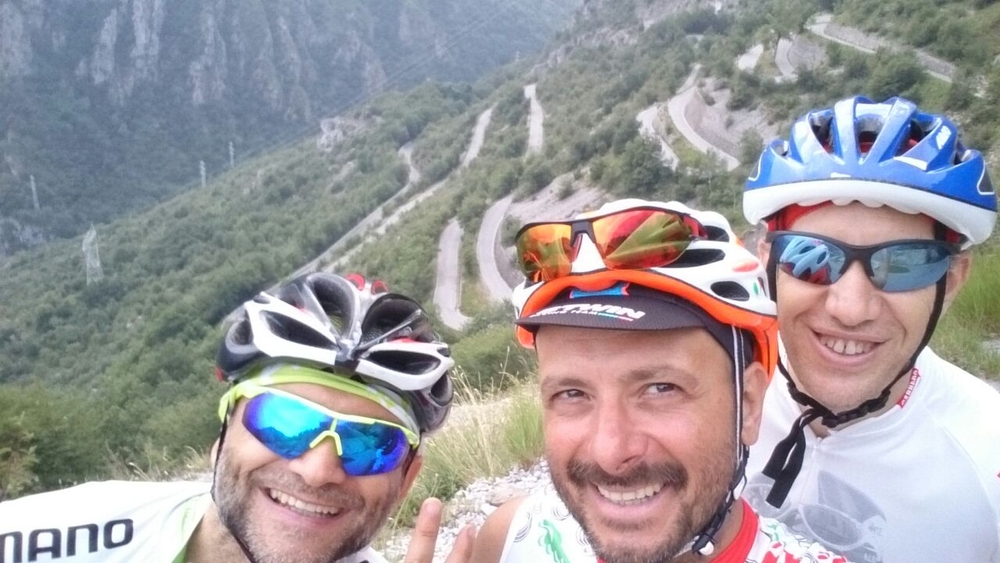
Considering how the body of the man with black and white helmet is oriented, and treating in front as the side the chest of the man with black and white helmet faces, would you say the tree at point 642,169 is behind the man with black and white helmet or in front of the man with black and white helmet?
behind

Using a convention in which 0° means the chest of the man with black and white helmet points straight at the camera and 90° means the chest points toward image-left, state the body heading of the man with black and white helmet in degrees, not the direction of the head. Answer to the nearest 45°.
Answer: approximately 0°

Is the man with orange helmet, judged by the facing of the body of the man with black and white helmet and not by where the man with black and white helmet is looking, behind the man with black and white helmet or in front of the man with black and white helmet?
in front

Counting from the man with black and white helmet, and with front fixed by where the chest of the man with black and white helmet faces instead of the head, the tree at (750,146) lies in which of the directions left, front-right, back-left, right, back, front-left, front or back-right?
back-left

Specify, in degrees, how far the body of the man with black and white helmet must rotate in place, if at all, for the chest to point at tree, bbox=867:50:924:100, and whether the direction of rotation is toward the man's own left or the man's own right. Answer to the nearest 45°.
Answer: approximately 135° to the man's own left

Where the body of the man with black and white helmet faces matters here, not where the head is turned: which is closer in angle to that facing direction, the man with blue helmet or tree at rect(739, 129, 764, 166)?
the man with blue helmet
